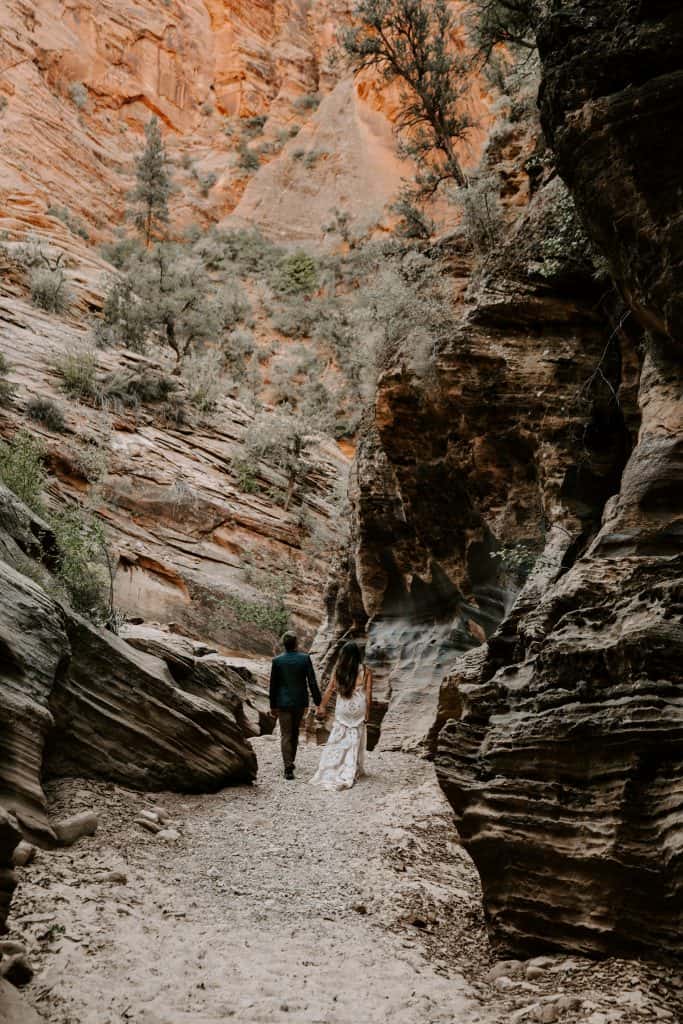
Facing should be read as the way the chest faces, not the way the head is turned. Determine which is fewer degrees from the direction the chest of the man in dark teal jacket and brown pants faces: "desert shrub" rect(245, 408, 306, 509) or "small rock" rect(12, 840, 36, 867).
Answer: the desert shrub

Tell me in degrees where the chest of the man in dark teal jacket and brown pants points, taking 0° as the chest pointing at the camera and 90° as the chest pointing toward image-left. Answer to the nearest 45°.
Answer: approximately 180°

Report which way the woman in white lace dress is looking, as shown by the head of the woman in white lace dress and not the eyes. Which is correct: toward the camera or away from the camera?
away from the camera

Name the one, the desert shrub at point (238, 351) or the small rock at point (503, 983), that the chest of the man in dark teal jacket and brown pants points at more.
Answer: the desert shrub

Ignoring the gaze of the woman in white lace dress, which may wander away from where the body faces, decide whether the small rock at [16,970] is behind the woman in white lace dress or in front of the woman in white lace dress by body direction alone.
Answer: behind

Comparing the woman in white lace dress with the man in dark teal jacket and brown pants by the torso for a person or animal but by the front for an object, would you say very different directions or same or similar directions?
same or similar directions

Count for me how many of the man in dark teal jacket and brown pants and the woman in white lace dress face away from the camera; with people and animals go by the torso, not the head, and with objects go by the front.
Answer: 2

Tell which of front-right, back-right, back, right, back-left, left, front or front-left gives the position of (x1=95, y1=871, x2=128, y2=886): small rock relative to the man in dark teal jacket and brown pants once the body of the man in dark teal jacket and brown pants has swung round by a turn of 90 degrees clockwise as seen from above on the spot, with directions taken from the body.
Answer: right

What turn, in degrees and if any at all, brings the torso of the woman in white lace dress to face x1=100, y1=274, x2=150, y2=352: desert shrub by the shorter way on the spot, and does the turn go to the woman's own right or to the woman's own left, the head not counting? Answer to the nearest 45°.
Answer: approximately 45° to the woman's own left

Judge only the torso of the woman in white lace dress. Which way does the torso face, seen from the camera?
away from the camera
